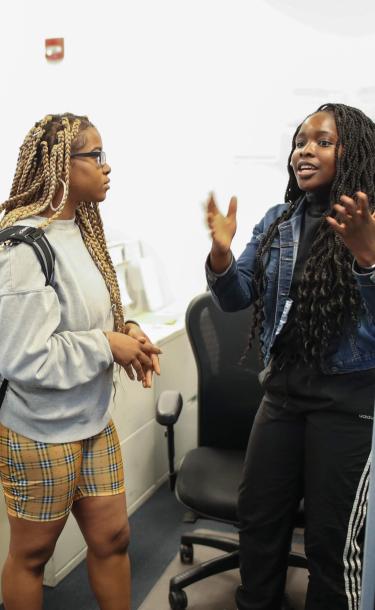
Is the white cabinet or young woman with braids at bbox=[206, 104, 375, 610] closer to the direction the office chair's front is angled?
the young woman with braids

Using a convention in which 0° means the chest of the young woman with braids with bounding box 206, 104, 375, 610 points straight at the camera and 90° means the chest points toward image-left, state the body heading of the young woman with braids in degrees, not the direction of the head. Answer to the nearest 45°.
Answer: approximately 45°

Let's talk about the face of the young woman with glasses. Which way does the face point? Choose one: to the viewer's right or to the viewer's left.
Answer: to the viewer's right

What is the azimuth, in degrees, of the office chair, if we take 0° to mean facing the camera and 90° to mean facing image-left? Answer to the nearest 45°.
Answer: approximately 45°

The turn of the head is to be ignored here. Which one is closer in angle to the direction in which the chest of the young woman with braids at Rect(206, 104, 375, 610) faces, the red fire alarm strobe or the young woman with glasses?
the young woman with glasses

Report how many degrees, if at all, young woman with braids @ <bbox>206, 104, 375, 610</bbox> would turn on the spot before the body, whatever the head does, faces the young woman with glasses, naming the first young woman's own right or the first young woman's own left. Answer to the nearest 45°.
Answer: approximately 45° to the first young woman's own right

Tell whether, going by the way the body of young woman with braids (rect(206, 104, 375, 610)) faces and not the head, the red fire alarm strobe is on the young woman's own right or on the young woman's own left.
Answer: on the young woman's own right

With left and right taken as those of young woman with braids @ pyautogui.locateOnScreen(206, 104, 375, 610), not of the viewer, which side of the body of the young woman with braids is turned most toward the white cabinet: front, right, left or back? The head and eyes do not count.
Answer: right
